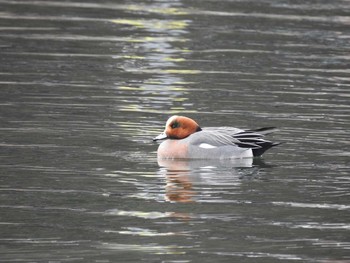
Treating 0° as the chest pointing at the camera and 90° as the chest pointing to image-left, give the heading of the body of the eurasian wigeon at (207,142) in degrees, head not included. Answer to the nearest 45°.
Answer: approximately 90°
